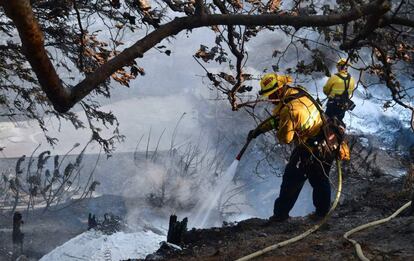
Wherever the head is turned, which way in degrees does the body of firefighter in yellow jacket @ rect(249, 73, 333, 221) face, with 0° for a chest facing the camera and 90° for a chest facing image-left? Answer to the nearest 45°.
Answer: approximately 90°
